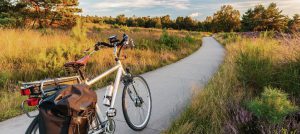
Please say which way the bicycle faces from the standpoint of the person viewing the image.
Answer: facing away from the viewer and to the right of the viewer

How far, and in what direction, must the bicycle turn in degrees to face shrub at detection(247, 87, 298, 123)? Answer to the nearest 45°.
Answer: approximately 90° to its right

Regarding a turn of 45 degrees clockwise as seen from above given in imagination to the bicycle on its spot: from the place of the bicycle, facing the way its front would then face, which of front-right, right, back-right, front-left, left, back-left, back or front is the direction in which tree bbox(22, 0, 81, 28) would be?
left
